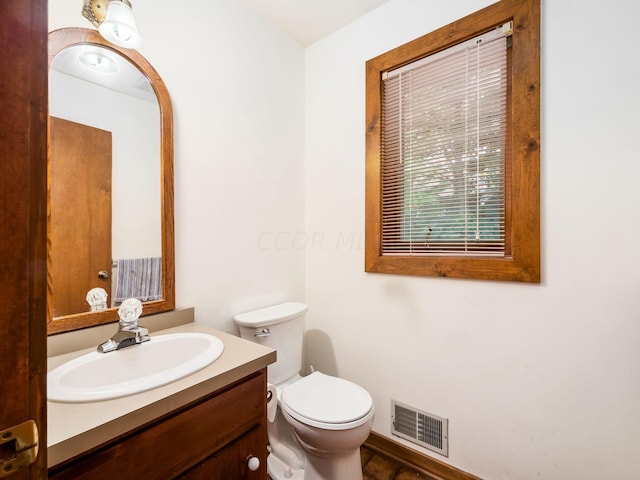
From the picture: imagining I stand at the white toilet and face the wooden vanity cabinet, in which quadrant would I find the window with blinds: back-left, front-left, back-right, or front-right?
back-left

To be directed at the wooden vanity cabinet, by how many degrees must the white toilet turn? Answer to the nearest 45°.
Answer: approximately 90° to its right

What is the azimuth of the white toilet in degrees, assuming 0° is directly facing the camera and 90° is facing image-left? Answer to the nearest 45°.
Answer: approximately 315°

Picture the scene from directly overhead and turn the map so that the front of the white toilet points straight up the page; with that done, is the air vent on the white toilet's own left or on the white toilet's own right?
on the white toilet's own left

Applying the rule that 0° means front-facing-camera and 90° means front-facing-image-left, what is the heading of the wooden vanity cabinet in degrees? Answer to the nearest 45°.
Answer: approximately 315°

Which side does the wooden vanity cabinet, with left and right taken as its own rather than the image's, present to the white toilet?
left

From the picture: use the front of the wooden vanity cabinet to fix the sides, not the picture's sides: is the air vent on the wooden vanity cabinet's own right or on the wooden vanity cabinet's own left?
on the wooden vanity cabinet's own left
